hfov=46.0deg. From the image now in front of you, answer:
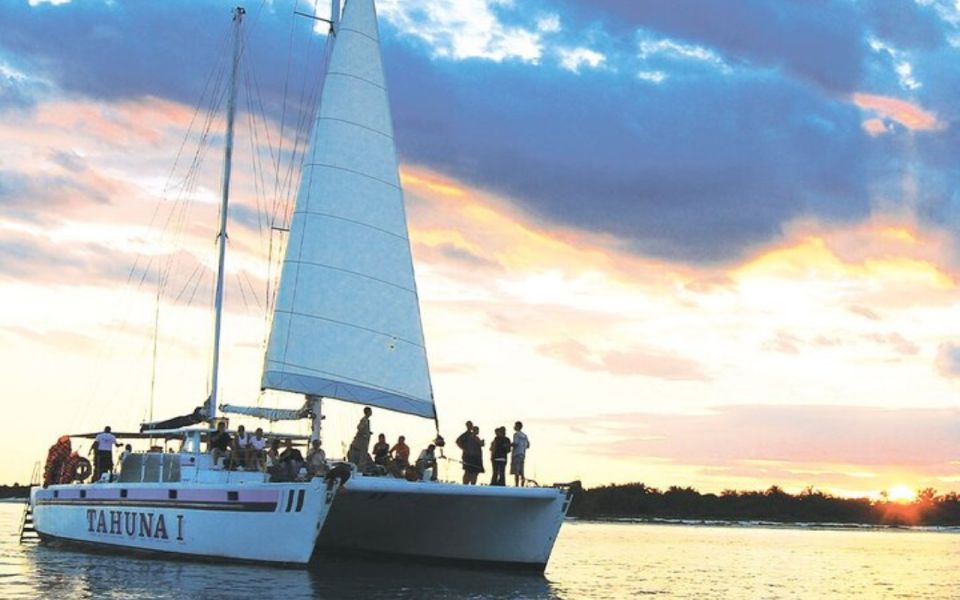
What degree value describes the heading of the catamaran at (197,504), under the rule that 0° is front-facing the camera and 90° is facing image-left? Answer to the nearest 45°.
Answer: approximately 315°

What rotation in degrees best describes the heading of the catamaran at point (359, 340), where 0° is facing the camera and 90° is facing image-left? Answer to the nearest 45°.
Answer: approximately 315°

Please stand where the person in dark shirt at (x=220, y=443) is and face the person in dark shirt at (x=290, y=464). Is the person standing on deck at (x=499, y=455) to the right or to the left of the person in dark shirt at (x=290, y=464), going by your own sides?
left

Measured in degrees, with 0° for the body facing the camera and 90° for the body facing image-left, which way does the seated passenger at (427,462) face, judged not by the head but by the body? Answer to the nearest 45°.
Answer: approximately 270°

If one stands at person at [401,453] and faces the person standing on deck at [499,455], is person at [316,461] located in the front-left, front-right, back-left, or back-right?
back-right

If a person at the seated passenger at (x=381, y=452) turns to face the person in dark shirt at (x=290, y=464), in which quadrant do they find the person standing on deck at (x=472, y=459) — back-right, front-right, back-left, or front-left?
back-left
